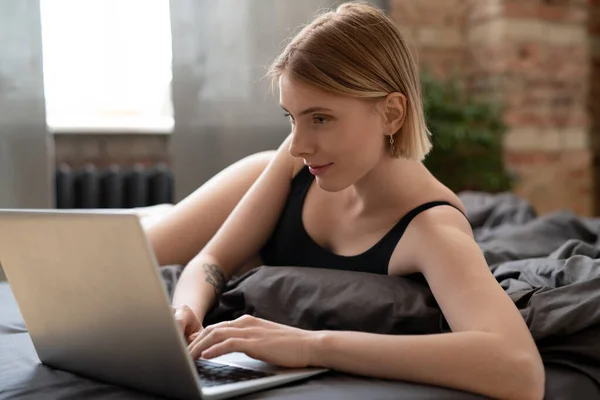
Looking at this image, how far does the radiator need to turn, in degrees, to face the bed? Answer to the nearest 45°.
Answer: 0° — it already faces it

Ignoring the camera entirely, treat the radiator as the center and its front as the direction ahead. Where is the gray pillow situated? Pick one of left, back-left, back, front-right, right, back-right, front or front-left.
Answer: front

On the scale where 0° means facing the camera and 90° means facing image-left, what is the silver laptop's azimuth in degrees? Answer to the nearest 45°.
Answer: approximately 225°

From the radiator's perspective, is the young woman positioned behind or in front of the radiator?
in front

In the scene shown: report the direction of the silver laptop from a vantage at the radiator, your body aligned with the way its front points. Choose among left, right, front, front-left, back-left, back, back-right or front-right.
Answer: front

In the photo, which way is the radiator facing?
toward the camera

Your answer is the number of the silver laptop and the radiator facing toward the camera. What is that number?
1

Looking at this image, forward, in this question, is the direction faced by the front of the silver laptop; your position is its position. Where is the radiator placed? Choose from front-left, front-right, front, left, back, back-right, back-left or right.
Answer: front-left
